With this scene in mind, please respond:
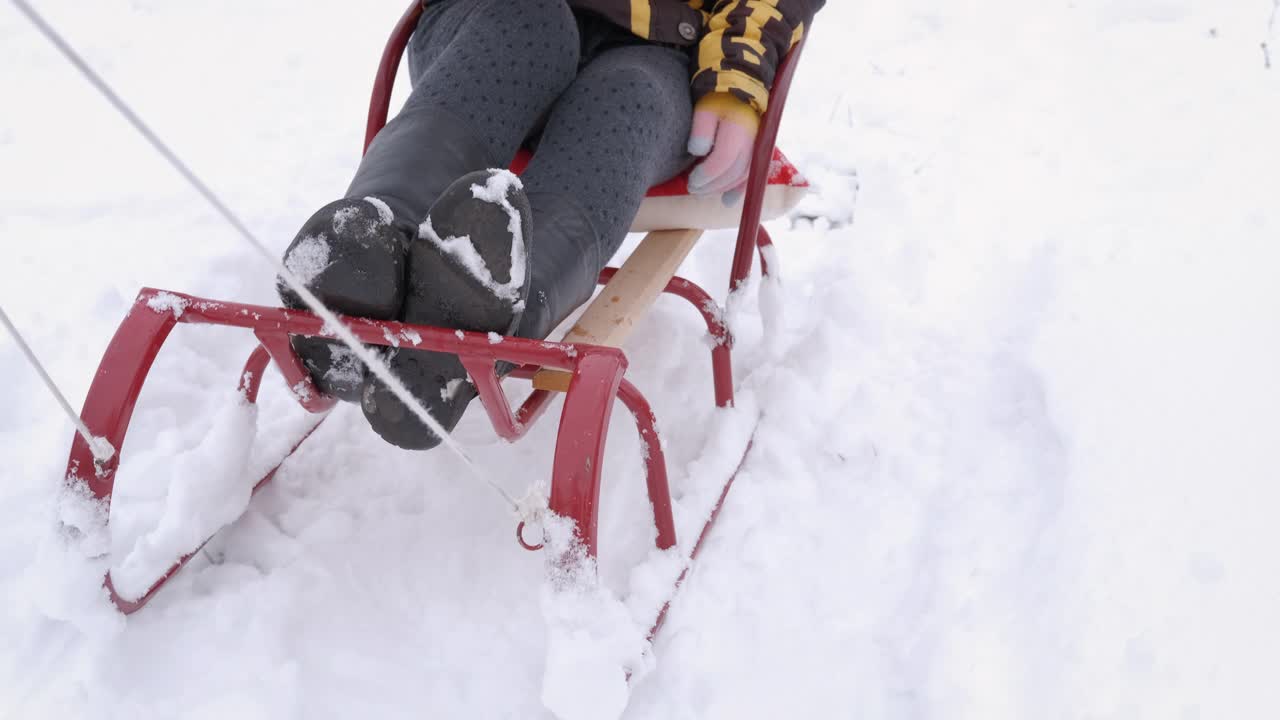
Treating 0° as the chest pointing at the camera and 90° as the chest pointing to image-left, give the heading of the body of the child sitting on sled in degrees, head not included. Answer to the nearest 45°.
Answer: approximately 45°

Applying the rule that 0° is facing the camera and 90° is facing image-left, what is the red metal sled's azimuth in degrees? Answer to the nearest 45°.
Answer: approximately 45°
